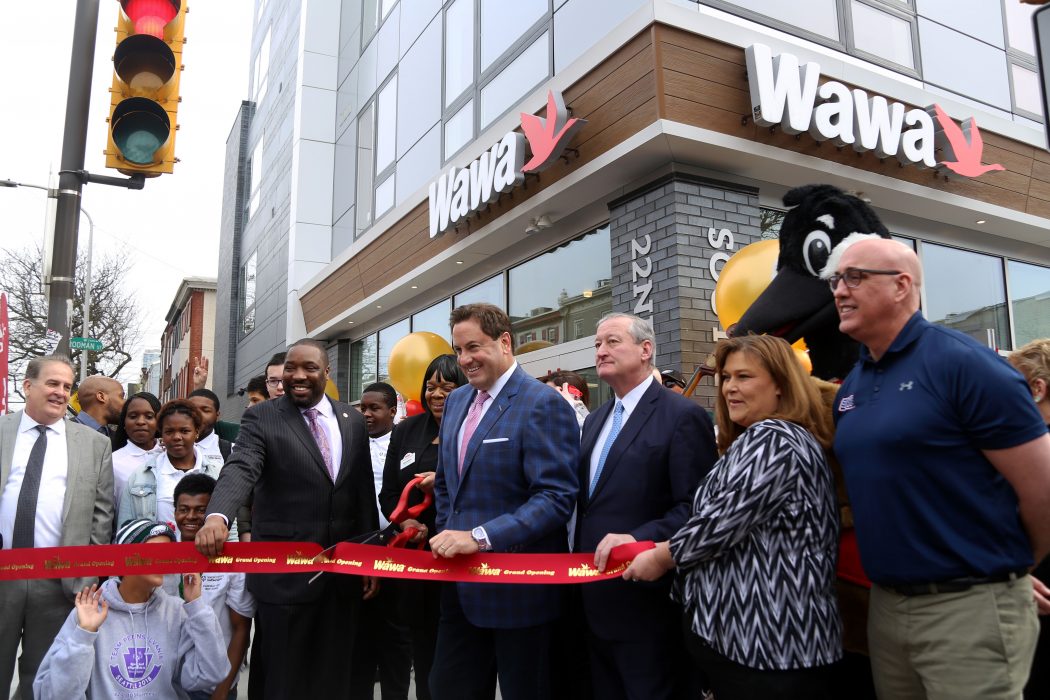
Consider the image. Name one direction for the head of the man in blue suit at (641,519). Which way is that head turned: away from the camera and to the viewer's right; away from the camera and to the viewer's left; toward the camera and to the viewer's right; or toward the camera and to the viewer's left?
toward the camera and to the viewer's left

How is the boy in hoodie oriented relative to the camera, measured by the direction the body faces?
toward the camera

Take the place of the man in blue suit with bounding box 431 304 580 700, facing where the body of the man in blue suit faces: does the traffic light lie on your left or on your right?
on your right

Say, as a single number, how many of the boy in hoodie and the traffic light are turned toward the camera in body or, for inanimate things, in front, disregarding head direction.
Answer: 2

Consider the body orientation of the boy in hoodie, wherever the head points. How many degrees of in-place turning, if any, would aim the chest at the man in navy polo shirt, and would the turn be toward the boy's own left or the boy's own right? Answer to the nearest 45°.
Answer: approximately 45° to the boy's own left

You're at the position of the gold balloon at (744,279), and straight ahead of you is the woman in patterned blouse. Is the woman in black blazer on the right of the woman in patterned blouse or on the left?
right

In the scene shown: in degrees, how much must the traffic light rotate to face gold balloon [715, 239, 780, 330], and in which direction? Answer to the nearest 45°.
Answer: approximately 90° to its left

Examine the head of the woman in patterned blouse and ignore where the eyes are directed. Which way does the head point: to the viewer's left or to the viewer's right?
to the viewer's left

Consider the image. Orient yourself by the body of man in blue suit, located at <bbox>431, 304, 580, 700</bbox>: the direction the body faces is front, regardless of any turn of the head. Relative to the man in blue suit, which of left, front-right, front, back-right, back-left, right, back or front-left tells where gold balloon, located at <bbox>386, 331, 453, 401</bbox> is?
back-right

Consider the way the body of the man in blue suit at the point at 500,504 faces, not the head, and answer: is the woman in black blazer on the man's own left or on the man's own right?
on the man's own right

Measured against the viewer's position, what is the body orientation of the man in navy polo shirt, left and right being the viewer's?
facing the viewer and to the left of the viewer
